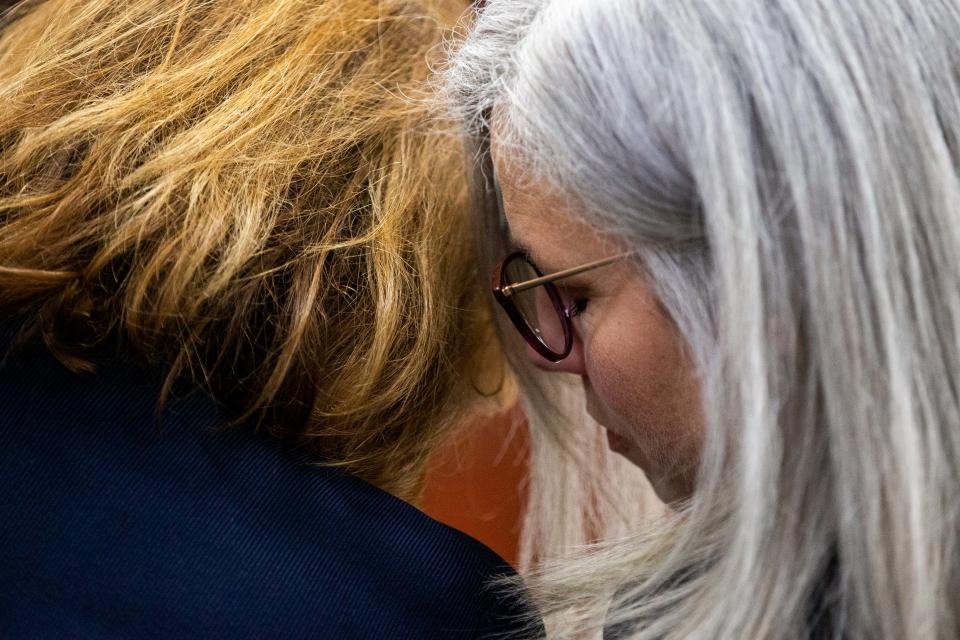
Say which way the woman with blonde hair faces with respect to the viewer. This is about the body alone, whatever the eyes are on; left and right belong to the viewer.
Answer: facing away from the viewer and to the right of the viewer

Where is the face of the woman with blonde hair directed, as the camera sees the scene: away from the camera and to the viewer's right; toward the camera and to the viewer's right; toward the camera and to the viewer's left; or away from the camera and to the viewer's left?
away from the camera and to the viewer's right

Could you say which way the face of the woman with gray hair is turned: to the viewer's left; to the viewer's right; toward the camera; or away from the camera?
to the viewer's left
